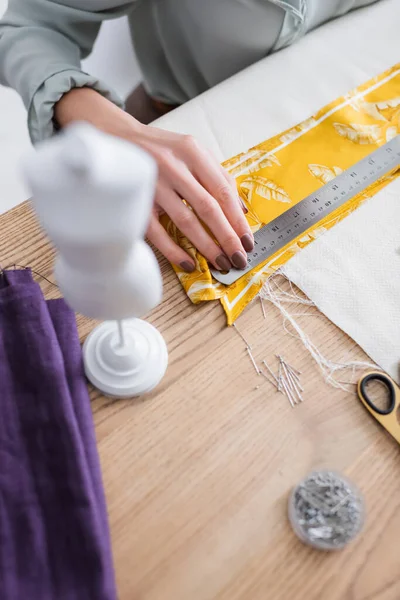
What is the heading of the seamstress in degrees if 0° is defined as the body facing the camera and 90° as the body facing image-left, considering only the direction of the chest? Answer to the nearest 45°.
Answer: approximately 315°
